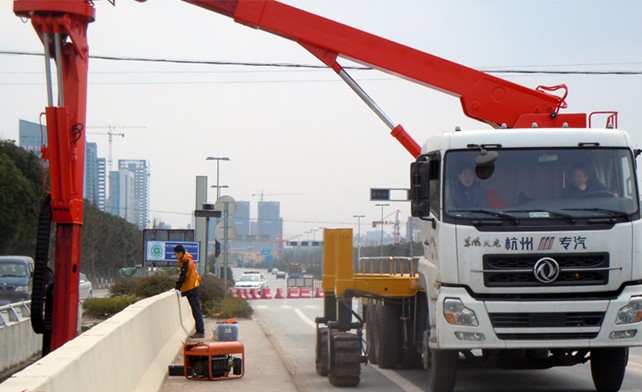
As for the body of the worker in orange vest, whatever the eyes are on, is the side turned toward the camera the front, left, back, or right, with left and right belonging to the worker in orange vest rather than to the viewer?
left

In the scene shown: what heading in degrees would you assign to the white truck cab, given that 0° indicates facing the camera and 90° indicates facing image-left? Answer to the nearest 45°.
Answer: approximately 0°

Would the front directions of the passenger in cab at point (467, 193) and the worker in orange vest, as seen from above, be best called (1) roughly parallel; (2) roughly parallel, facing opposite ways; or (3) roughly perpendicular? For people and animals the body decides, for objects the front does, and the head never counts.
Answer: roughly perpendicular

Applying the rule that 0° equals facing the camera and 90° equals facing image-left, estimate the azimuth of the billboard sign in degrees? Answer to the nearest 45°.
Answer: approximately 0°

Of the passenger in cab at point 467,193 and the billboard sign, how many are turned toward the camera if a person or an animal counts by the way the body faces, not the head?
2
